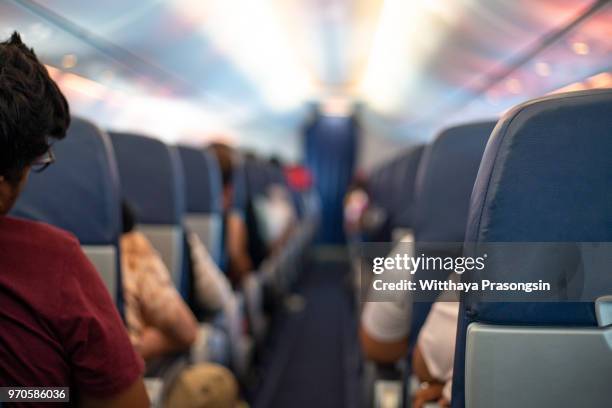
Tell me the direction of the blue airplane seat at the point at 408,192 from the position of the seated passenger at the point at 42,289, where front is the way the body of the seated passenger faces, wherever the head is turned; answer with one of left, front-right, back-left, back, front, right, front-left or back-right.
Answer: front

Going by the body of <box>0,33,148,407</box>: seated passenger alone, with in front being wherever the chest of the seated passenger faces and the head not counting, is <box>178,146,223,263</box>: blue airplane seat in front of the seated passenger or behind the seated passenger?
in front

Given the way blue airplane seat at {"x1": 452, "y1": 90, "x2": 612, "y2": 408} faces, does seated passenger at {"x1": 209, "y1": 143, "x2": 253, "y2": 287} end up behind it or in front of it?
in front

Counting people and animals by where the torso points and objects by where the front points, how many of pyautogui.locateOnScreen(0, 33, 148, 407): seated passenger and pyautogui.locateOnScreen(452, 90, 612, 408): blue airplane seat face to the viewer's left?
0

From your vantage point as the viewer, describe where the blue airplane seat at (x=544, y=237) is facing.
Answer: facing away from the viewer

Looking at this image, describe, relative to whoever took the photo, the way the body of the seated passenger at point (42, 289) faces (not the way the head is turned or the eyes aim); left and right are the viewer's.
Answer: facing away from the viewer and to the right of the viewer

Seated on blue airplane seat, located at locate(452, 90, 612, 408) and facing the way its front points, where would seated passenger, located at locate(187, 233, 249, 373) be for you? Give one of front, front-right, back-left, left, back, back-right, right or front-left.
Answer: front-left

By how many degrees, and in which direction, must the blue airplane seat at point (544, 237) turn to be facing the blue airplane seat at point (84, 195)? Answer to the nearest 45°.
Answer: approximately 90° to its left

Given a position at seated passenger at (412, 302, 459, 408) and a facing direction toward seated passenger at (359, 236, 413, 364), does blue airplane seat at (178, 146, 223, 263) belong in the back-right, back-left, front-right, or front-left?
front-left

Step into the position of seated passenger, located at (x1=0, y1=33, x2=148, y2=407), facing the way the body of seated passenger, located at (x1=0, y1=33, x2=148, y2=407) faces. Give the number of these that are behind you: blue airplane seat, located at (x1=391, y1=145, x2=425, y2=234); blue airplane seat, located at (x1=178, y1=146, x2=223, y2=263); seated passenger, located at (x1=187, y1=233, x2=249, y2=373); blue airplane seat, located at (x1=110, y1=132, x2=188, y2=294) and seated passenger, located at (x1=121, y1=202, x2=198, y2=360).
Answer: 0

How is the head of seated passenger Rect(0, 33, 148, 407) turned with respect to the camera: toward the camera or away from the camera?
away from the camera

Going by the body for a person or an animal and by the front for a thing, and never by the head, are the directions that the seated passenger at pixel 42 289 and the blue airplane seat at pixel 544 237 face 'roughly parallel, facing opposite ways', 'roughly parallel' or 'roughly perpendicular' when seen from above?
roughly parallel

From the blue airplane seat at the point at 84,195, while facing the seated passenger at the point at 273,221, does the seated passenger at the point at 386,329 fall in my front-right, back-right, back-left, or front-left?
front-right

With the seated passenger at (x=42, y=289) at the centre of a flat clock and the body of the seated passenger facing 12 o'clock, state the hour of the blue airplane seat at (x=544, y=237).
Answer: The blue airplane seat is roughly at 2 o'clock from the seated passenger.

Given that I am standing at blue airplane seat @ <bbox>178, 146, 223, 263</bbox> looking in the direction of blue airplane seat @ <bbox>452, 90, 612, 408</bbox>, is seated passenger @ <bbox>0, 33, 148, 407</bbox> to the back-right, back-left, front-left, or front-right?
front-right

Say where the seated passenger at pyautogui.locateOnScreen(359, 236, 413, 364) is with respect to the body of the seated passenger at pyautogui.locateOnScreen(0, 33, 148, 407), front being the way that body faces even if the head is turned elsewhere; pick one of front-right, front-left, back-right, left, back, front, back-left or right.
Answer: front
